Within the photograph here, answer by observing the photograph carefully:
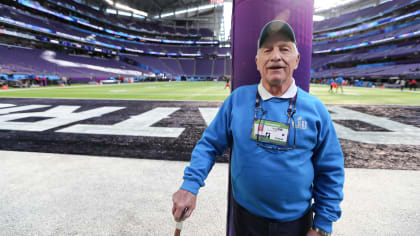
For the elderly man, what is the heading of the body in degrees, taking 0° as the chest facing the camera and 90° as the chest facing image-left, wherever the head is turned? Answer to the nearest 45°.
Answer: approximately 0°
